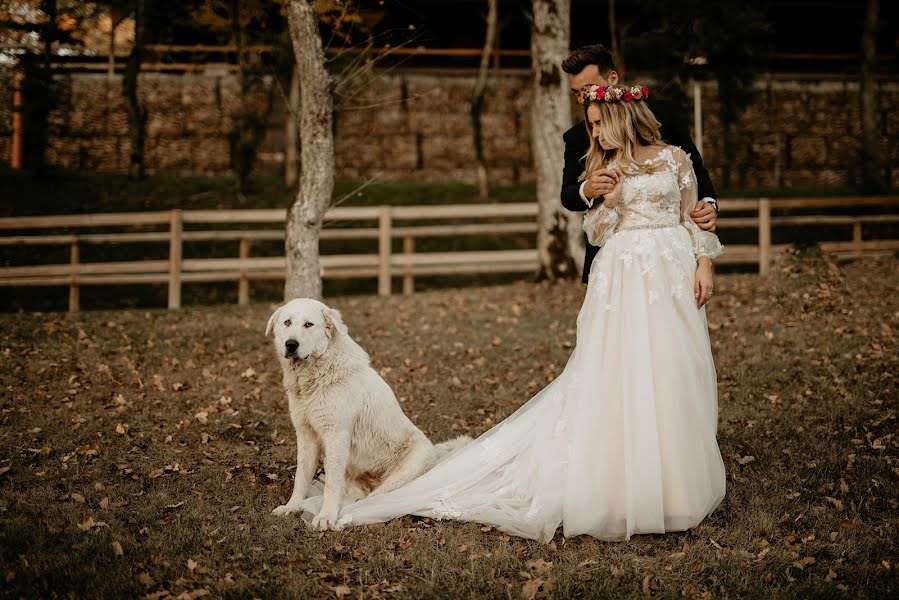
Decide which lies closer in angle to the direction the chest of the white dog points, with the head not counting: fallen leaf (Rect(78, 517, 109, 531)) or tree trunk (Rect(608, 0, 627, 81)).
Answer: the fallen leaf

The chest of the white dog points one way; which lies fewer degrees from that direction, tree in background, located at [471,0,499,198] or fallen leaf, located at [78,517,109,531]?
the fallen leaf

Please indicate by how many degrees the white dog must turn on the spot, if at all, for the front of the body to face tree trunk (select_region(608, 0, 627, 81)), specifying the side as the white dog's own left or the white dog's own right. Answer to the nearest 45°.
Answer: approximately 135° to the white dog's own right

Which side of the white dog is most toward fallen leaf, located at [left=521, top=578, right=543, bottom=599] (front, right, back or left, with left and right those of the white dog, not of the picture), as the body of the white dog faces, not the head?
left

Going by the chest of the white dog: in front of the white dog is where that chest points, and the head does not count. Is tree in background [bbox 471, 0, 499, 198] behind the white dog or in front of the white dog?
behind

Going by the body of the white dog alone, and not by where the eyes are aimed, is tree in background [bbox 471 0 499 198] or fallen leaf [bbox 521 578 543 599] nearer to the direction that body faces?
the fallen leaf

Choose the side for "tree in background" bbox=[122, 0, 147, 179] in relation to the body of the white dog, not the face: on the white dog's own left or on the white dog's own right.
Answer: on the white dog's own right

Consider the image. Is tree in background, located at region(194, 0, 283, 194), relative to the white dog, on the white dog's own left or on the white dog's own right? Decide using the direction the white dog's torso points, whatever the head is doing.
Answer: on the white dog's own right

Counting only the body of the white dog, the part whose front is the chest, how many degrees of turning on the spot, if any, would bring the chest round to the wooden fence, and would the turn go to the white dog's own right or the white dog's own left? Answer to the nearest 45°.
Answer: approximately 135° to the white dog's own right
